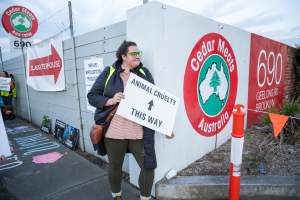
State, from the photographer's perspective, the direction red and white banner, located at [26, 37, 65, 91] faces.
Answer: facing the viewer and to the left of the viewer

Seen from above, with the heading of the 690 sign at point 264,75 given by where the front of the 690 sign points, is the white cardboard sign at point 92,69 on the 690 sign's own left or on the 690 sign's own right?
on the 690 sign's own right

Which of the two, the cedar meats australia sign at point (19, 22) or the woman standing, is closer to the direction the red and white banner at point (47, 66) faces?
the woman standing

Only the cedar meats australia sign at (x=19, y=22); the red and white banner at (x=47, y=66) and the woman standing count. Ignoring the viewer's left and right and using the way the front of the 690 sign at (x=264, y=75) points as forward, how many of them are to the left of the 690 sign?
0

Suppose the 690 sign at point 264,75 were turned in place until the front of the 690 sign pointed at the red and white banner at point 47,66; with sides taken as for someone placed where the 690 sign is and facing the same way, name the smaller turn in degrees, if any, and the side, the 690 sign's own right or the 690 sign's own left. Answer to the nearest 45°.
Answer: approximately 90° to the 690 sign's own right

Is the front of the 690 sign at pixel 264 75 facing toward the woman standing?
no

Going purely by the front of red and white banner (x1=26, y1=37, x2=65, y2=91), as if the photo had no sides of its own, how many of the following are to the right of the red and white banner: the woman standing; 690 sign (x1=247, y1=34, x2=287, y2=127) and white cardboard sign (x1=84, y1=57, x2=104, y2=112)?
0

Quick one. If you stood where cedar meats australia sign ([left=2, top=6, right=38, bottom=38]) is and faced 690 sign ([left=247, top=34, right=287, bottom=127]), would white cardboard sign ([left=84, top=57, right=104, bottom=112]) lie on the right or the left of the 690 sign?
right

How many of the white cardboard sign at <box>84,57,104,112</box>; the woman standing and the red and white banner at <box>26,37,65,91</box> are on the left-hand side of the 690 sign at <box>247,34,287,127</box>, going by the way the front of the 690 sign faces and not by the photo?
0

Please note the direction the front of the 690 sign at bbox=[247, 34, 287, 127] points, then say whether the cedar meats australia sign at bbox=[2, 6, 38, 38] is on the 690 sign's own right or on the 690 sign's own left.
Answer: on the 690 sign's own right

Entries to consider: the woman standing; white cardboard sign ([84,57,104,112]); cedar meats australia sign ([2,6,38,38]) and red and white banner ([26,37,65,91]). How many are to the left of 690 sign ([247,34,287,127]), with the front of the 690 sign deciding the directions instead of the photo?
0

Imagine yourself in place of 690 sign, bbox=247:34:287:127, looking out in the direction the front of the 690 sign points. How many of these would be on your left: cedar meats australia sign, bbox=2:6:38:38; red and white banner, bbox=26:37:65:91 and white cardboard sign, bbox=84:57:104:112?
0

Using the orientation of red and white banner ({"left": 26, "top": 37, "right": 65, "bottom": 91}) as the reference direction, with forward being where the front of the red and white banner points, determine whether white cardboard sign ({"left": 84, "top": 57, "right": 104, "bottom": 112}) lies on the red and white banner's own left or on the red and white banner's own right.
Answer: on the red and white banner's own left

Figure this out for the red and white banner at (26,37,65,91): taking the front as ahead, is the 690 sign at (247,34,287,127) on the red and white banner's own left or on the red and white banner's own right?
on the red and white banner's own left

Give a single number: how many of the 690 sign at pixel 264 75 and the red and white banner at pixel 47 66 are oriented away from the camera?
0

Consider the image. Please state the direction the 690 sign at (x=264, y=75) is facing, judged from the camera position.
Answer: facing the viewer and to the right of the viewer
